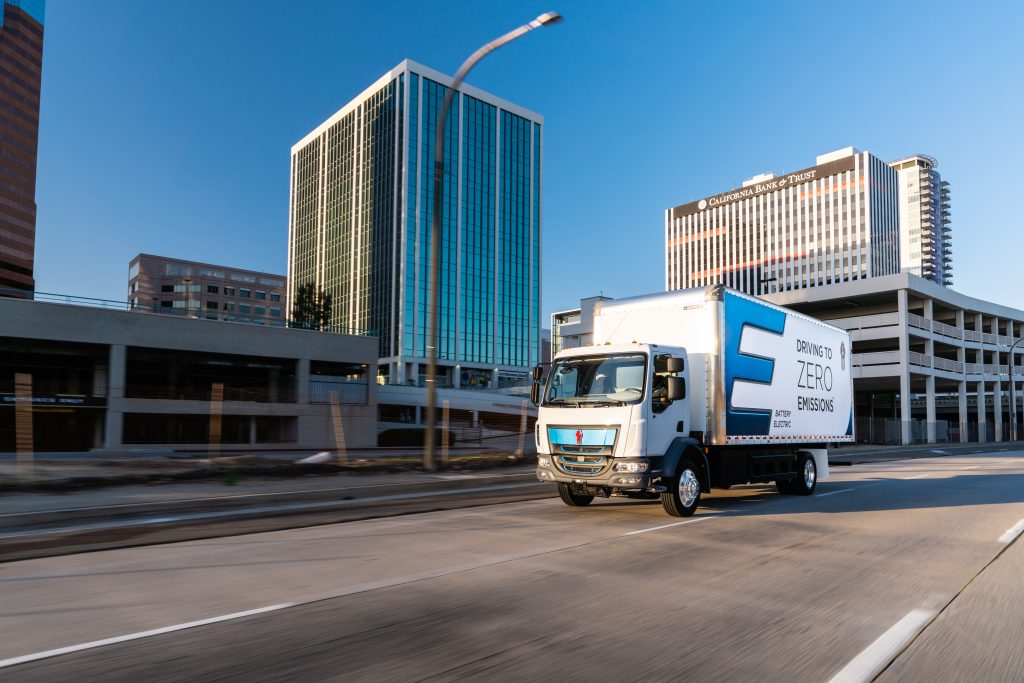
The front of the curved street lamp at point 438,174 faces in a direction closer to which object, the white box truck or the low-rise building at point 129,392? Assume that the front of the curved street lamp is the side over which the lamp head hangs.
the white box truck

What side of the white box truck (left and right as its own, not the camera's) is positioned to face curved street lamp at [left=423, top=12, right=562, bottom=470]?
right

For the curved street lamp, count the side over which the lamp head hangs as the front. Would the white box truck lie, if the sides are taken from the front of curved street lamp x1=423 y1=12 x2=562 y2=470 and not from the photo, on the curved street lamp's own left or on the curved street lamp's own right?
on the curved street lamp's own right

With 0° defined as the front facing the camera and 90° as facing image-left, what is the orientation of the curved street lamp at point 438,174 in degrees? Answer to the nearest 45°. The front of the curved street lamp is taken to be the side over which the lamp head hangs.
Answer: approximately 270°

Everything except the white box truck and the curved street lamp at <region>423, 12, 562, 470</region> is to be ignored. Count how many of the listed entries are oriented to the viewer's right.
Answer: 1

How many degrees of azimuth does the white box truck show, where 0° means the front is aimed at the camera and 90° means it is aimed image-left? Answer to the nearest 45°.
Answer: approximately 45°

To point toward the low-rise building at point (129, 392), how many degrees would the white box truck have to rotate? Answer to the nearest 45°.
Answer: approximately 90° to its right
